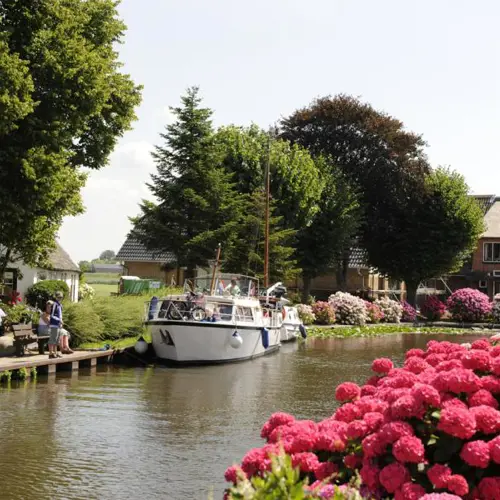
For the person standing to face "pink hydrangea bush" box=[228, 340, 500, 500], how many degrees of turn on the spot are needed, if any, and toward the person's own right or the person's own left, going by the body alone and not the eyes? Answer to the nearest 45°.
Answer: approximately 90° to the person's own right

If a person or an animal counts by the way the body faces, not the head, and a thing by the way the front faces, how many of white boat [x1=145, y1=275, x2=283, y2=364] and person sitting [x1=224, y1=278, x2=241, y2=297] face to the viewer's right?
0

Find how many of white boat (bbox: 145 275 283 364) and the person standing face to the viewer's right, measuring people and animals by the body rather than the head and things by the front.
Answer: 1

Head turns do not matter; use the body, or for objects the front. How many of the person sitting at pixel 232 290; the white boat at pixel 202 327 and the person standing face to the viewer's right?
1

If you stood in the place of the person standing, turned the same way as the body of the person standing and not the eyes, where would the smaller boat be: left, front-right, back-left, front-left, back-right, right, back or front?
front-left

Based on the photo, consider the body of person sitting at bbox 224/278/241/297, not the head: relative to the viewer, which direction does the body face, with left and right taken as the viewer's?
facing the viewer and to the left of the viewer

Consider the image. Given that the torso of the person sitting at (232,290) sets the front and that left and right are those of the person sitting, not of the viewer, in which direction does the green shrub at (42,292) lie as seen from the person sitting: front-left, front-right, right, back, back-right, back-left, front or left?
right

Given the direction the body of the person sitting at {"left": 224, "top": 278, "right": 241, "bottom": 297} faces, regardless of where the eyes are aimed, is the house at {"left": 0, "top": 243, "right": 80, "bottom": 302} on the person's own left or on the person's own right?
on the person's own right

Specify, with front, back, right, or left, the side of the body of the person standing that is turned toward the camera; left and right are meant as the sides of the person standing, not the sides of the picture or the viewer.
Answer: right

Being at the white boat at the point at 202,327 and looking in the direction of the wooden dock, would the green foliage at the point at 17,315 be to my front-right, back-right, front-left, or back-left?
front-right
